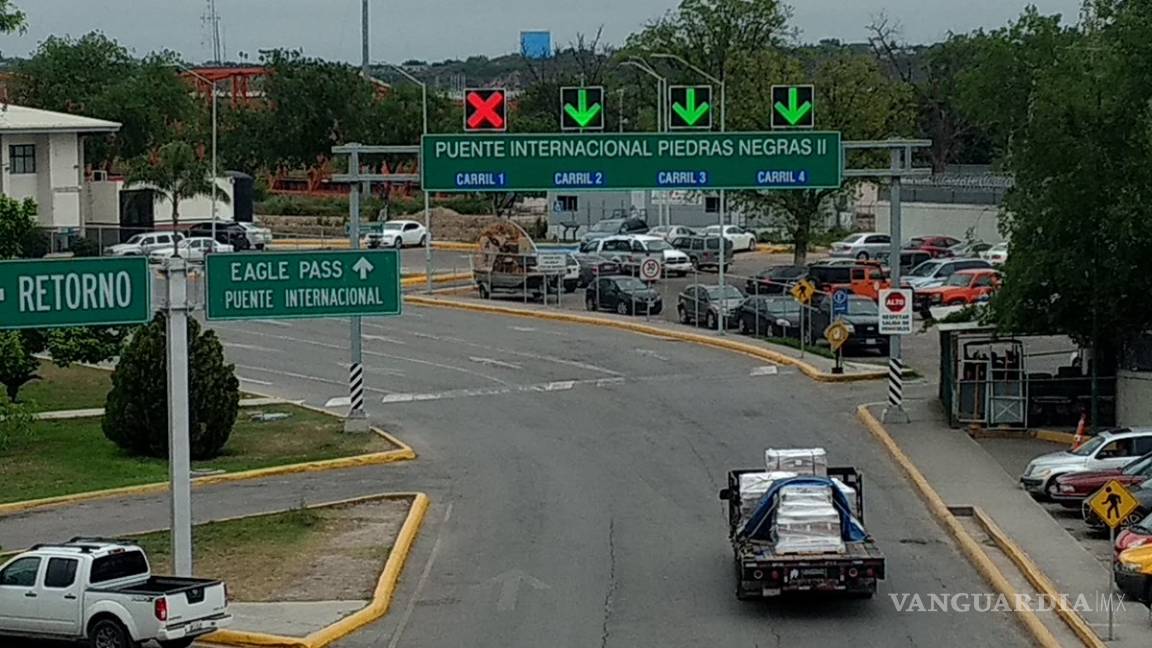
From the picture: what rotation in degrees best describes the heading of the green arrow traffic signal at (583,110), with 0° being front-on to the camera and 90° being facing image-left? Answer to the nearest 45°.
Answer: approximately 0°

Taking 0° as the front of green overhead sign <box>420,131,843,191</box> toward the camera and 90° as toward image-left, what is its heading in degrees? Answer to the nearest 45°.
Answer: approximately 0°

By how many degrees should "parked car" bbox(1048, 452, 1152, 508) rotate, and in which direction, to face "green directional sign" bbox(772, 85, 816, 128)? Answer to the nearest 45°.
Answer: approximately 90° to its right

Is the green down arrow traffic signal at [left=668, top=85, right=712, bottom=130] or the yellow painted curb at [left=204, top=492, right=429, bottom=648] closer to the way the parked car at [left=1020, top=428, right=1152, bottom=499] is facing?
the yellow painted curb

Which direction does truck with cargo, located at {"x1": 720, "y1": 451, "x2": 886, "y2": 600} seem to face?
away from the camera

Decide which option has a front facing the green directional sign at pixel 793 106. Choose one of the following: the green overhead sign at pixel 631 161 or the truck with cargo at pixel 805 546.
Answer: the truck with cargo

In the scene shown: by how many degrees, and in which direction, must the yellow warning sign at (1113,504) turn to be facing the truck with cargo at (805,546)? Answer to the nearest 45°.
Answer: approximately 90° to its right

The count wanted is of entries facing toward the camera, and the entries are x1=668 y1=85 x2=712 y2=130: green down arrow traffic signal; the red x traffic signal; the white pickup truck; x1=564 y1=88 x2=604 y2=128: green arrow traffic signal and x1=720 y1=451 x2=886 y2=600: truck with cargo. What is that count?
3

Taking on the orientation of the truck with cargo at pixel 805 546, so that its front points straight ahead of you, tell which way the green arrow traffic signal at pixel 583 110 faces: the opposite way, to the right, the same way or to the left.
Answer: the opposite way
